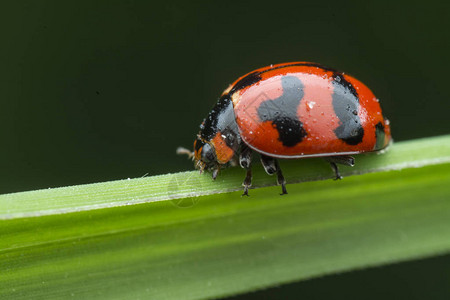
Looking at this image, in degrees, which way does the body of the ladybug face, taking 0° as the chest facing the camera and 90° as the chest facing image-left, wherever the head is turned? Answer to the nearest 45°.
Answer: approximately 90°
